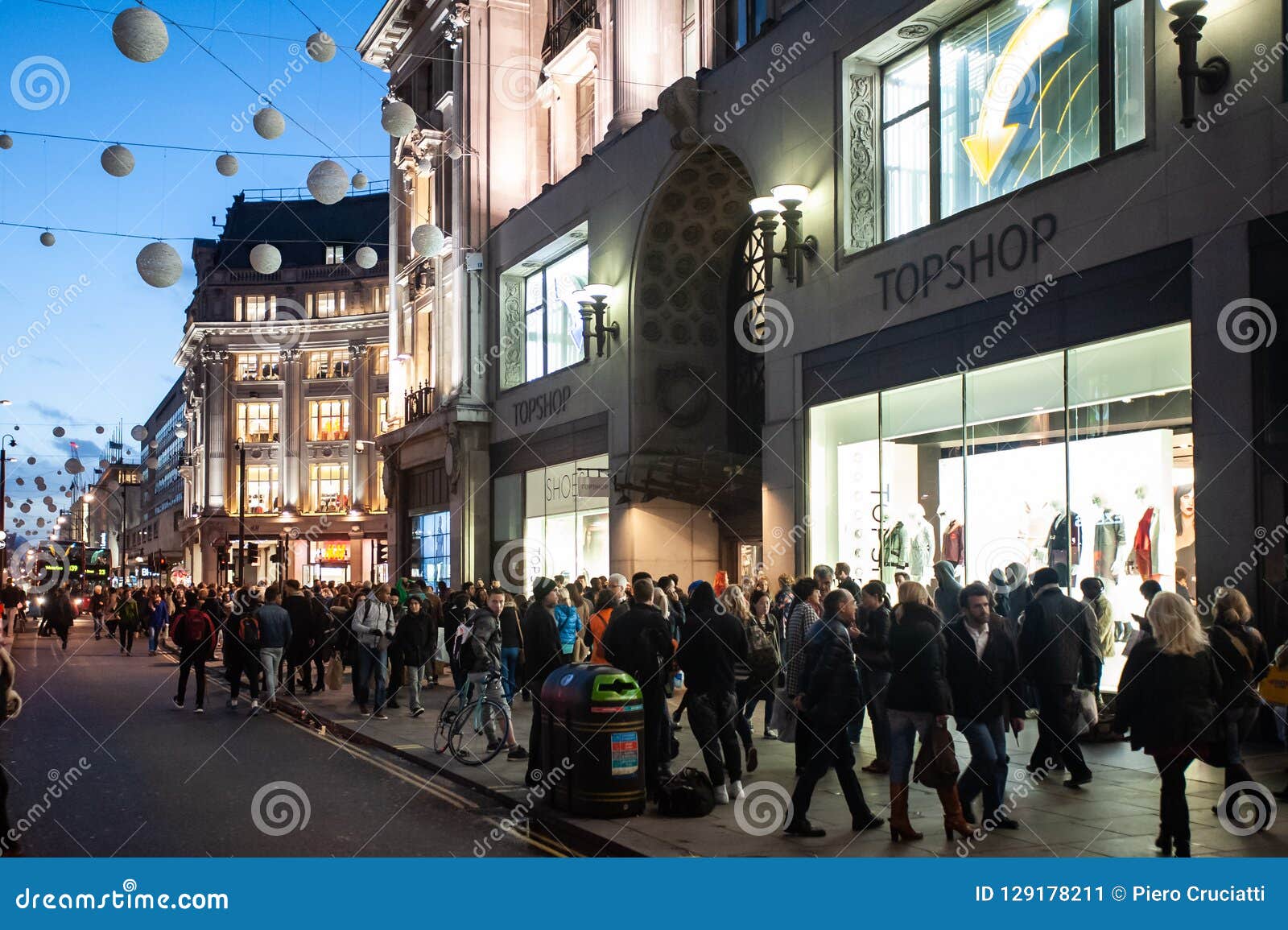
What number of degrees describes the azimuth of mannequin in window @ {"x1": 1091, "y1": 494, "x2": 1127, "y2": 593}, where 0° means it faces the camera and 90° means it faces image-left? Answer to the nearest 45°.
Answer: approximately 45°

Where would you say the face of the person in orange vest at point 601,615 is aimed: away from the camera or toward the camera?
away from the camera

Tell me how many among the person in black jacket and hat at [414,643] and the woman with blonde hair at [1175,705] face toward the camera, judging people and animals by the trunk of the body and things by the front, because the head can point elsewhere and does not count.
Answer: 1

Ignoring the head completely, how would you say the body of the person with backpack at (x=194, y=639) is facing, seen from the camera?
away from the camera

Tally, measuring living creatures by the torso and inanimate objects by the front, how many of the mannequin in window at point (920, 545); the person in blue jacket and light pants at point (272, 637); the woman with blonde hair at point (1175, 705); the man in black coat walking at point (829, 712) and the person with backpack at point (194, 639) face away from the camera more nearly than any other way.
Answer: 3

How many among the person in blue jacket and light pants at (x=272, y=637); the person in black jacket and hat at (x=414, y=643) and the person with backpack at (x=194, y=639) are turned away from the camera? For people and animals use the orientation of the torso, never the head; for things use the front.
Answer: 2

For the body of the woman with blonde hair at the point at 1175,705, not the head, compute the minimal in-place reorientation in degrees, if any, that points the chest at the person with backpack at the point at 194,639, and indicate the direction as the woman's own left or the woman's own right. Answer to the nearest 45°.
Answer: approximately 45° to the woman's own left

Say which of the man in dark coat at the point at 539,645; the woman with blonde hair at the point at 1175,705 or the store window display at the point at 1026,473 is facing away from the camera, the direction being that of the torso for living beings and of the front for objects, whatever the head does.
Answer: the woman with blonde hair

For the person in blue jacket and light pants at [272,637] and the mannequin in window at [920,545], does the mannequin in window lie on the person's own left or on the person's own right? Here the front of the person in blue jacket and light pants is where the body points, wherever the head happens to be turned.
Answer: on the person's own right

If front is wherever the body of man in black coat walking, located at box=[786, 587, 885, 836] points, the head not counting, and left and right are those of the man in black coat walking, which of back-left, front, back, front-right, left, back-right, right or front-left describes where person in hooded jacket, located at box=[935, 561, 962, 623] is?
left

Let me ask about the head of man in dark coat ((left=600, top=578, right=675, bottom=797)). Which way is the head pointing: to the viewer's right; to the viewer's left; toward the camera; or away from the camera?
away from the camera
